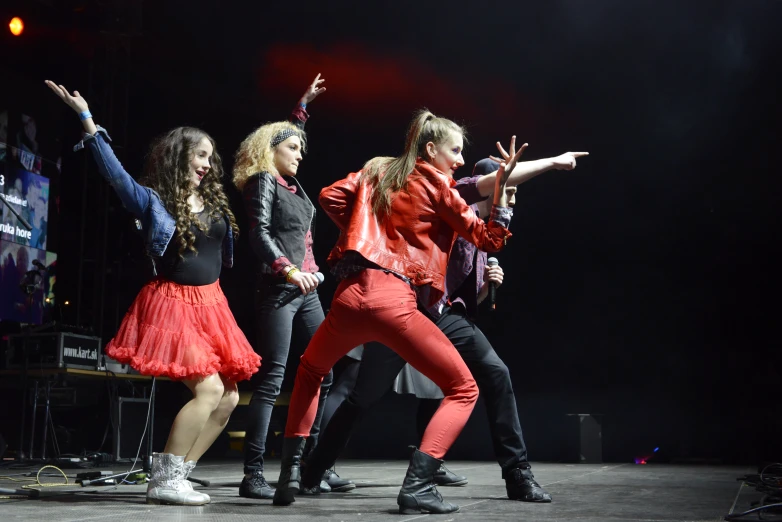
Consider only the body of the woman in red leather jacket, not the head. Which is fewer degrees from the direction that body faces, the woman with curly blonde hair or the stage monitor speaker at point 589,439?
the stage monitor speaker

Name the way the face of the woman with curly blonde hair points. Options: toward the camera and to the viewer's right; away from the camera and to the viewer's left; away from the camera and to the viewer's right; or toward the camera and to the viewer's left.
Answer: toward the camera and to the viewer's right

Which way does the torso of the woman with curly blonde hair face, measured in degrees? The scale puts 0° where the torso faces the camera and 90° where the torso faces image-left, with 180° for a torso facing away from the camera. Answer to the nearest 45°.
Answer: approximately 315°

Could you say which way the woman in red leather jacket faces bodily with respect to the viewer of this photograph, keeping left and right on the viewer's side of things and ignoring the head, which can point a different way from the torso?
facing away from the viewer and to the right of the viewer

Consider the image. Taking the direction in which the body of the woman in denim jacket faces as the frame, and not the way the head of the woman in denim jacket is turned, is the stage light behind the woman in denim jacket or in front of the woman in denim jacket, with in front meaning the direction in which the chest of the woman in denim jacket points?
behind

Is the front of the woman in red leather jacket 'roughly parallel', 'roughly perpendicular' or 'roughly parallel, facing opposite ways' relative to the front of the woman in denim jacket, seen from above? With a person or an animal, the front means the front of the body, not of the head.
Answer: roughly perpendicular

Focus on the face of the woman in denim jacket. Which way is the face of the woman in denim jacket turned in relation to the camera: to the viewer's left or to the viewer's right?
to the viewer's right

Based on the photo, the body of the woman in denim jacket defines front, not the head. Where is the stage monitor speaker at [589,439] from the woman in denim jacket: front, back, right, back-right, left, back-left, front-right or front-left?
left

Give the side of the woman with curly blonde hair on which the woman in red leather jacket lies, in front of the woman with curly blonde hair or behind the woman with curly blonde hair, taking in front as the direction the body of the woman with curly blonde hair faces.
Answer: in front

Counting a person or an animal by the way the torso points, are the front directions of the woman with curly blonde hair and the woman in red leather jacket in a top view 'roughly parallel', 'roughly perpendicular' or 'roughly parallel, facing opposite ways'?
roughly perpendicular

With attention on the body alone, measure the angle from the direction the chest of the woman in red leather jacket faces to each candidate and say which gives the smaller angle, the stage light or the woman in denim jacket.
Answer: the stage light

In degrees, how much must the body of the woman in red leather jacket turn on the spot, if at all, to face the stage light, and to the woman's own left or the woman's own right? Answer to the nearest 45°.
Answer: approximately 90° to the woman's own left
